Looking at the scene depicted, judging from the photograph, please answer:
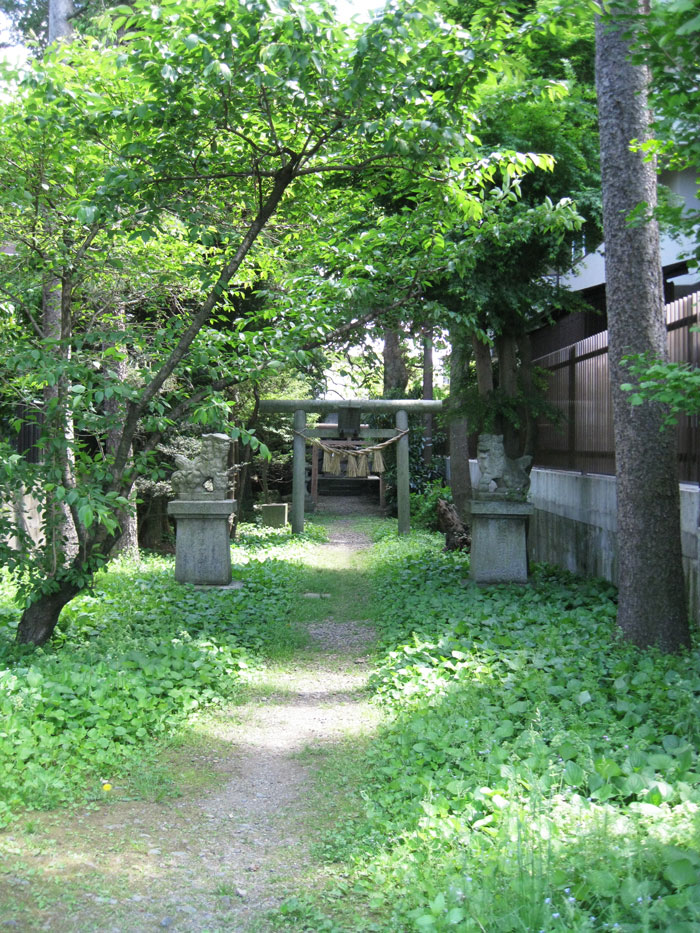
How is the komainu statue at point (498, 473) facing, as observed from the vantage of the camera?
facing to the left of the viewer

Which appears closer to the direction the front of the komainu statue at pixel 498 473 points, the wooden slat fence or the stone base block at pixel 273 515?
the stone base block

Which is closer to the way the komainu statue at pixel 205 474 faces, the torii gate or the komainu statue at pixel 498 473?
the komainu statue

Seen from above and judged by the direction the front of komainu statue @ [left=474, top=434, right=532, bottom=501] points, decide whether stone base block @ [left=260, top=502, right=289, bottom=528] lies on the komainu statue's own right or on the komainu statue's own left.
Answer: on the komainu statue's own right

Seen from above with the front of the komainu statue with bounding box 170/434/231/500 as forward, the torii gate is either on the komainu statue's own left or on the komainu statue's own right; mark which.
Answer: on the komainu statue's own left

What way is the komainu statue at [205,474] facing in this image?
to the viewer's right

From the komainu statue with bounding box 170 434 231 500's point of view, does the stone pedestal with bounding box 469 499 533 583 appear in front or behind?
in front

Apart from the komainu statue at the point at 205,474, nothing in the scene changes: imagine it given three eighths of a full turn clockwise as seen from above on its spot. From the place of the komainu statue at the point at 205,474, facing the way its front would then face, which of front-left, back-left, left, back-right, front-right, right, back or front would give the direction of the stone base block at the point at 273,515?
back-right

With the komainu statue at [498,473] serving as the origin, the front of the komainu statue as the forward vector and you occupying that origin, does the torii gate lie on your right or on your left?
on your right

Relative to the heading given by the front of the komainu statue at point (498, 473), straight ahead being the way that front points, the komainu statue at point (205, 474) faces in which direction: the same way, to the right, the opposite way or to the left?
the opposite way

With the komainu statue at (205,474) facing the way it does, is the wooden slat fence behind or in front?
in front

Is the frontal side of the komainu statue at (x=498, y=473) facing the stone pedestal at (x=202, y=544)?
yes

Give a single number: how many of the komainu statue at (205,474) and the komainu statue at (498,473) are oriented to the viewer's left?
1

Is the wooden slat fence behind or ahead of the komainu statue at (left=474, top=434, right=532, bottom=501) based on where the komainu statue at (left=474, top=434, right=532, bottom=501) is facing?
behind

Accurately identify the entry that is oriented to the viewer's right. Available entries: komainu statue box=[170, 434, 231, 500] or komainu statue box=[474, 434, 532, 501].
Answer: komainu statue box=[170, 434, 231, 500]

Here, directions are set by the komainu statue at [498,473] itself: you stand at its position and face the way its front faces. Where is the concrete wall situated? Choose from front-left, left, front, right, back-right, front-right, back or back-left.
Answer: back
